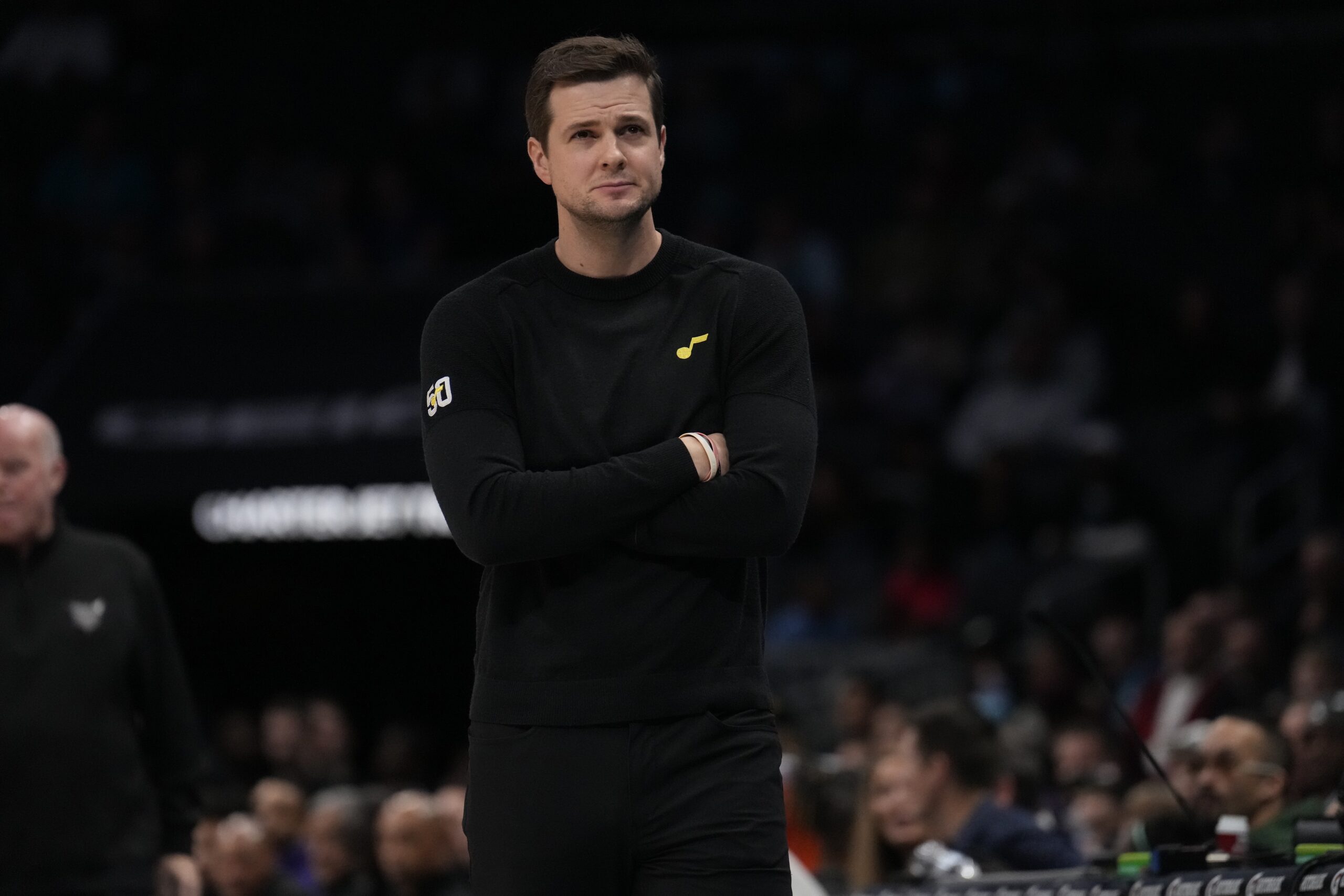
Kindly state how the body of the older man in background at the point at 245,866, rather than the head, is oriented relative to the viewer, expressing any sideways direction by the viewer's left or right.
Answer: facing the viewer and to the left of the viewer

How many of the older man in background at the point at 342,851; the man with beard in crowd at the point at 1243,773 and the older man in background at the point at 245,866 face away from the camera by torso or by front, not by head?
0

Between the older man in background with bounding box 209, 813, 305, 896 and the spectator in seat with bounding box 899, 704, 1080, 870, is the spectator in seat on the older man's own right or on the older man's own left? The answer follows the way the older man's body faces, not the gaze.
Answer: on the older man's own left

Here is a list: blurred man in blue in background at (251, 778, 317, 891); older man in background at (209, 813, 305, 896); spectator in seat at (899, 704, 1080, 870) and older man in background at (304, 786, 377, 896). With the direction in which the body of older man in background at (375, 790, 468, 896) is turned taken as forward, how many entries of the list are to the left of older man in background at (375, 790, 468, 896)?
1

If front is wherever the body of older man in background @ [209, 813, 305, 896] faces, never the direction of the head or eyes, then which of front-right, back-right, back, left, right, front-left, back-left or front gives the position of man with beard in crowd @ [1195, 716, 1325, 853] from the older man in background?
left

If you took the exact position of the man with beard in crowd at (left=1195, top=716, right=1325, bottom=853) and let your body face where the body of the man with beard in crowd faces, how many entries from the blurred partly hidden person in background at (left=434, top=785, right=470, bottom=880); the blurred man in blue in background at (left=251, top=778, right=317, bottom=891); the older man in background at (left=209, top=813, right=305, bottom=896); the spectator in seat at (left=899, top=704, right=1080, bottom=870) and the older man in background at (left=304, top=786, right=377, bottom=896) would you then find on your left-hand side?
0

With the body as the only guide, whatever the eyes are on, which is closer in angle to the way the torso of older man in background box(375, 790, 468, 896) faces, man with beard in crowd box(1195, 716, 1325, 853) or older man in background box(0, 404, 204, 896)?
the older man in background

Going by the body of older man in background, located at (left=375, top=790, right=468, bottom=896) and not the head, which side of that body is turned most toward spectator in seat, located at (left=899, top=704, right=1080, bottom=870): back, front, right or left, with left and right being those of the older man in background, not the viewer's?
left

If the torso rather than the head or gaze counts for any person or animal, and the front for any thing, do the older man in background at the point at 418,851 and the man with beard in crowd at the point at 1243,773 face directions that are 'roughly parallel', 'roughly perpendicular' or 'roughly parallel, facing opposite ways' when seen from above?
roughly parallel

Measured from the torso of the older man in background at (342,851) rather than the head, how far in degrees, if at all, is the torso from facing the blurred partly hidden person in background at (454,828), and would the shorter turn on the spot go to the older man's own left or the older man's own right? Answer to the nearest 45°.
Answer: approximately 90° to the older man's own left

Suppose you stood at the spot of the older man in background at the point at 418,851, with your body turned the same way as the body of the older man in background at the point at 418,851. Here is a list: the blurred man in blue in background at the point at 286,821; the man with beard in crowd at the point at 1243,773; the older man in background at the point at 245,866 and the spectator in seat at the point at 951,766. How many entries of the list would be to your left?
2

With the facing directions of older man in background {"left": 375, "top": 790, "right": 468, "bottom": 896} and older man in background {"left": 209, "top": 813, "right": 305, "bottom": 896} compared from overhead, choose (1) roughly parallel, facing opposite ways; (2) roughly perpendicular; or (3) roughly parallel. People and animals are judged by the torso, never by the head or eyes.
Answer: roughly parallel

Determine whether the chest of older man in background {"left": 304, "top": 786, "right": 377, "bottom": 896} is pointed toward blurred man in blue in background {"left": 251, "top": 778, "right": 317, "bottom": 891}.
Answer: no

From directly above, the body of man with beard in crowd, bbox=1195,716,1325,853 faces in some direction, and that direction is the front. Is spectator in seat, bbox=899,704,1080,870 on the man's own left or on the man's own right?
on the man's own right

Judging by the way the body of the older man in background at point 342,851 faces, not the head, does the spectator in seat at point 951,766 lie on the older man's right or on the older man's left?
on the older man's left

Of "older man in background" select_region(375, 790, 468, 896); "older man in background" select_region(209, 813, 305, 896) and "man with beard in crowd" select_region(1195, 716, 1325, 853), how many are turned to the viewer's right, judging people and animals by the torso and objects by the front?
0
